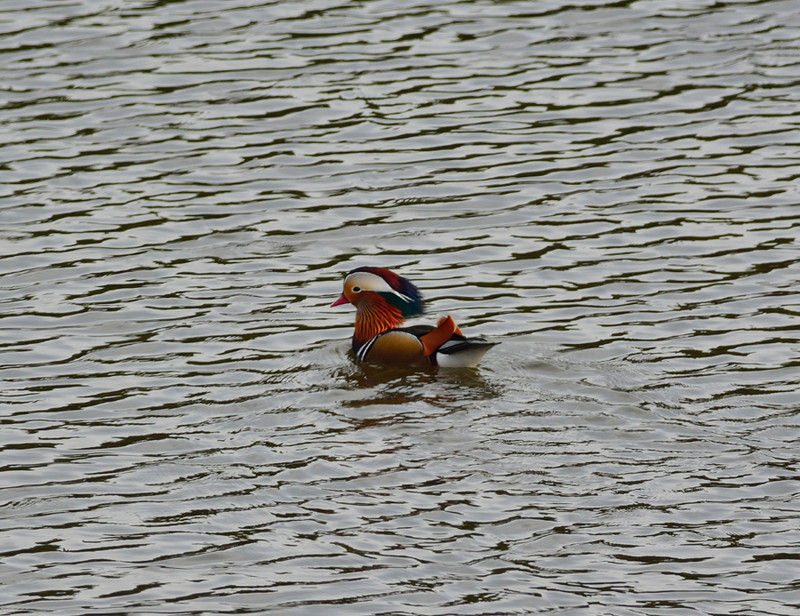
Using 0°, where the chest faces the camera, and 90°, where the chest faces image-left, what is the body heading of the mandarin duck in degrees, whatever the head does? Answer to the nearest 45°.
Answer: approximately 90°
